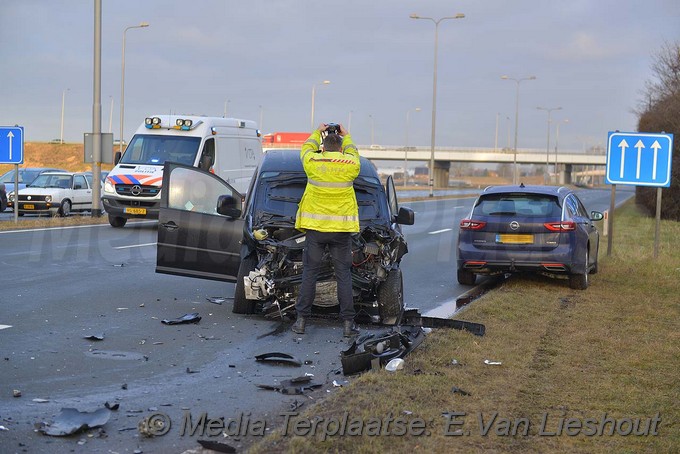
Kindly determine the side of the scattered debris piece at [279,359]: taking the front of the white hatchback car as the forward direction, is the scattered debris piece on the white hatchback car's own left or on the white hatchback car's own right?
on the white hatchback car's own left

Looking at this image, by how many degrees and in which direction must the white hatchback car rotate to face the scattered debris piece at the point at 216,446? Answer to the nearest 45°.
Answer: approximately 45° to its left

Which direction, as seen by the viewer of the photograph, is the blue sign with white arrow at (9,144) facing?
facing the viewer

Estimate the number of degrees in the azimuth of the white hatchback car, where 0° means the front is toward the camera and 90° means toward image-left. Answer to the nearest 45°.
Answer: approximately 45°

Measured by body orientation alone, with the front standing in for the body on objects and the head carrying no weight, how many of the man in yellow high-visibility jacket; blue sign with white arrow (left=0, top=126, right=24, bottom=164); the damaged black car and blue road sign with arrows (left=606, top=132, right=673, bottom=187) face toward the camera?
3

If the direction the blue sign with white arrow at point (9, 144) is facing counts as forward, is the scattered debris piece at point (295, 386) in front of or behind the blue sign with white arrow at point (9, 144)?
in front

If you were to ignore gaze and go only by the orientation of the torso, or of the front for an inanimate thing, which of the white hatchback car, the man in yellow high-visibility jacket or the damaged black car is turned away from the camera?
the man in yellow high-visibility jacket

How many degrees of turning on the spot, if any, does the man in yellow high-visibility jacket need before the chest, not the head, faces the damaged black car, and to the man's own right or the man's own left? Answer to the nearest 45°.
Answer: approximately 45° to the man's own left

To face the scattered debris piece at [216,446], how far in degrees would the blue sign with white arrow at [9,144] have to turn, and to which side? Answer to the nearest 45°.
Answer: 0° — it already faces it

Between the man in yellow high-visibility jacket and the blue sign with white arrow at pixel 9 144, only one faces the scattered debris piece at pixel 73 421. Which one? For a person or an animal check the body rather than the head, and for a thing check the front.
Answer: the blue sign with white arrow

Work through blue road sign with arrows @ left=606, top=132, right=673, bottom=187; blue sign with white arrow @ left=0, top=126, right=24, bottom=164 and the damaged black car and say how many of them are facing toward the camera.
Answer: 3

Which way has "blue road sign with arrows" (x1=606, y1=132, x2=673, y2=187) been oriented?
toward the camera

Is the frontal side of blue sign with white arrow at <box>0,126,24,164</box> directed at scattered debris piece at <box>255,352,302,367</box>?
yes

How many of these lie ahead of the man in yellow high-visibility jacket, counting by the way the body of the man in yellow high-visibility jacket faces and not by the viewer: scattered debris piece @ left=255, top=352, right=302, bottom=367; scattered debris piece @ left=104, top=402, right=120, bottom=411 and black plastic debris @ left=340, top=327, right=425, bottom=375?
0

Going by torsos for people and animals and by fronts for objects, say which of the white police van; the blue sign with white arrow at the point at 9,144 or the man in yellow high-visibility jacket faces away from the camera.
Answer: the man in yellow high-visibility jacket

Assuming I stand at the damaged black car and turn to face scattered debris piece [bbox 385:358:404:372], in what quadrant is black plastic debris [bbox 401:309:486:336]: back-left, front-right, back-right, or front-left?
front-left

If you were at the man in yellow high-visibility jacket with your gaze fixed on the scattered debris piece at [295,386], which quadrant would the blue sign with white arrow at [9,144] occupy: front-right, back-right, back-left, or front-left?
back-right

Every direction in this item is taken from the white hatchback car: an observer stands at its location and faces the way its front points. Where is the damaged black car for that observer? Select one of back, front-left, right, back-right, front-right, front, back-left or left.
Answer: front-left

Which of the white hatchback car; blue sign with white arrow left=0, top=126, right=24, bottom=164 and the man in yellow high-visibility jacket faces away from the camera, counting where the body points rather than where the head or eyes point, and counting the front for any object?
the man in yellow high-visibility jacket

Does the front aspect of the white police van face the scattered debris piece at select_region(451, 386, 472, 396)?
no

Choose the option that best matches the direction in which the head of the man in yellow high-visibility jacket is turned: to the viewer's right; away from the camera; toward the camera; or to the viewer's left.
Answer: away from the camera

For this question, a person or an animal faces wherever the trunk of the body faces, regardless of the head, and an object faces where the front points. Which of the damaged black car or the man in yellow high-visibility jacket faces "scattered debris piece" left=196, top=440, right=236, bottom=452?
the damaged black car

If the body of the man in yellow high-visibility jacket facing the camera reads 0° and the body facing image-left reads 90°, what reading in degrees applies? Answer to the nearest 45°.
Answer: approximately 180°
